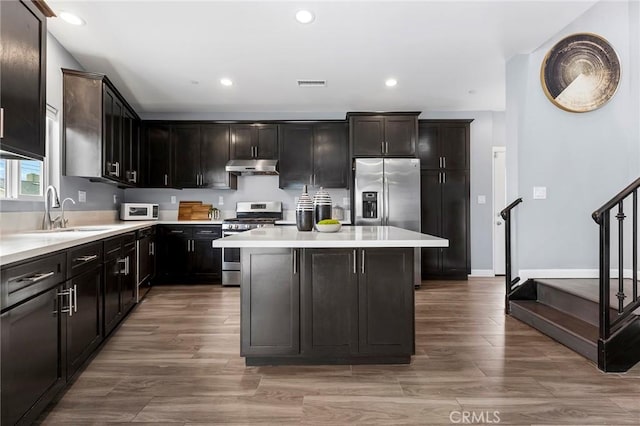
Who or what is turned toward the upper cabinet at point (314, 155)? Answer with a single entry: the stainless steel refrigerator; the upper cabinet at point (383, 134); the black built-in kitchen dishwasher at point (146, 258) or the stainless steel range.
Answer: the black built-in kitchen dishwasher

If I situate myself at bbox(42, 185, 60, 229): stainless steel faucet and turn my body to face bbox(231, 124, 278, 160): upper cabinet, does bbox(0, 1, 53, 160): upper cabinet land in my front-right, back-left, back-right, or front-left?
back-right

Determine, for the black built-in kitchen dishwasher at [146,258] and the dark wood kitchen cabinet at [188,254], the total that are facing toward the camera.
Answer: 1

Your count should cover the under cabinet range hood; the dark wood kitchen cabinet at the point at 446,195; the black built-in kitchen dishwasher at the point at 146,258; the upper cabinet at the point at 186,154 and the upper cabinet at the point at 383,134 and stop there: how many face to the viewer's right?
1

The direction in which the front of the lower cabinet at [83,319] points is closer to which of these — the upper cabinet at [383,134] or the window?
the upper cabinet

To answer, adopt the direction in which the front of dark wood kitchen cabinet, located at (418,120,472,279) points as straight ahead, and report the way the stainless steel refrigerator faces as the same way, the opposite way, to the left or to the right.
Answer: the same way

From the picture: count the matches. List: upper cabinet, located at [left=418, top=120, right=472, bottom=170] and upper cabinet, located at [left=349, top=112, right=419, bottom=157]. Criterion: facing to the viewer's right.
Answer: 0

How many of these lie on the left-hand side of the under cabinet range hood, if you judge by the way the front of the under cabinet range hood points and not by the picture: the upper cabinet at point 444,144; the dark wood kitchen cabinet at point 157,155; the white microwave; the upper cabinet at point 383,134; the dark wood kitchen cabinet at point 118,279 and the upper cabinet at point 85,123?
2

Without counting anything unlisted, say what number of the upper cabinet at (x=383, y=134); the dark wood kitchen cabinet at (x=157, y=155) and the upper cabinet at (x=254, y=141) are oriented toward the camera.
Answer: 3

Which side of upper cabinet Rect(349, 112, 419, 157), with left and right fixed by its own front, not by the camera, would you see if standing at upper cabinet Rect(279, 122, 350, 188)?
right

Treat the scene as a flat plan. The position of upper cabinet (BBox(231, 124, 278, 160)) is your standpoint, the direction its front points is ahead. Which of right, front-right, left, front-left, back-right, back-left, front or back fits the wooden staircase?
front-left

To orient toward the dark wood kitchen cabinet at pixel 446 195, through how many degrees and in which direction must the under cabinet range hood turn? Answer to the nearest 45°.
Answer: approximately 90° to its left

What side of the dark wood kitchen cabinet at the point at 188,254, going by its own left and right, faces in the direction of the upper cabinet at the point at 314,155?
left

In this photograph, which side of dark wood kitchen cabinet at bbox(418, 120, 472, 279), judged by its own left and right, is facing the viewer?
front

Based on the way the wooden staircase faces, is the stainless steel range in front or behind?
in front

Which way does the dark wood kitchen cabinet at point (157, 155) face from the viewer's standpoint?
toward the camera

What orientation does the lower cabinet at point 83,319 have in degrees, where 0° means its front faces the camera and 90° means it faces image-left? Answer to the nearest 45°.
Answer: approximately 315°

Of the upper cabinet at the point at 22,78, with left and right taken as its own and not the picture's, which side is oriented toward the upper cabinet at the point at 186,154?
left

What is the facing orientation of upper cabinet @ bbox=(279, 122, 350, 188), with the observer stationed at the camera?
facing the viewer
